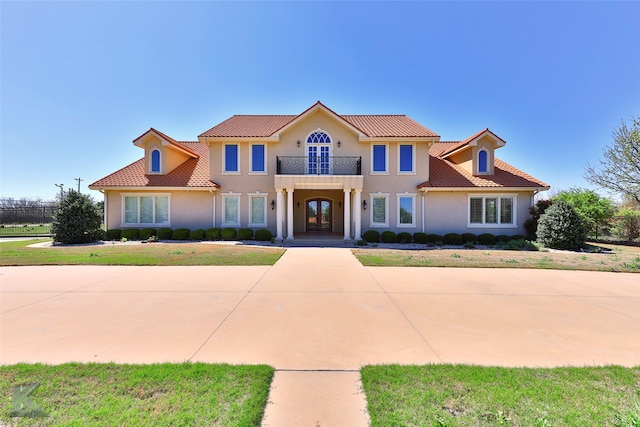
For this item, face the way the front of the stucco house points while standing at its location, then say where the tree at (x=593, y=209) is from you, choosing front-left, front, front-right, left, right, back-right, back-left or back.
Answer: left

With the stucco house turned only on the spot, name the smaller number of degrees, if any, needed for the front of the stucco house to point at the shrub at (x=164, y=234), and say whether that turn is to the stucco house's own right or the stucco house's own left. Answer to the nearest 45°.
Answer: approximately 90° to the stucco house's own right

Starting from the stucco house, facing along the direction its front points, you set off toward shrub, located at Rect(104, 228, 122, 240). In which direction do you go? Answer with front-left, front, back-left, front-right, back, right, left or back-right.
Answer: right

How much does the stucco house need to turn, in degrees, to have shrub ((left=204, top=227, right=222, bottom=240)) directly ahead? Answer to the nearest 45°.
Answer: approximately 90° to its right

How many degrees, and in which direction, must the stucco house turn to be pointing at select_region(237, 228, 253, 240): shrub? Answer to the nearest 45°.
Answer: approximately 90° to its right

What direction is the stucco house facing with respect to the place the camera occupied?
facing the viewer

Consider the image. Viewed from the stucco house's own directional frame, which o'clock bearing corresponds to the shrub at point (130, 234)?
The shrub is roughly at 3 o'clock from the stucco house.

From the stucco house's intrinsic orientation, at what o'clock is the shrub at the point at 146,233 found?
The shrub is roughly at 3 o'clock from the stucco house.

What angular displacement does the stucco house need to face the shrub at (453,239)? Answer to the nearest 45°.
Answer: approximately 90° to its left

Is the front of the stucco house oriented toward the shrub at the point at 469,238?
no

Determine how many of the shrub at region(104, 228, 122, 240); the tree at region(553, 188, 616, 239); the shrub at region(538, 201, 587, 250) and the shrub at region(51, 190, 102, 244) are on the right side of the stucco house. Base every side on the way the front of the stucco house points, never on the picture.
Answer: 2

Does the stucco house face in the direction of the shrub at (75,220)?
no

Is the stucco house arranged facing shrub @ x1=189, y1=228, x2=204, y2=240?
no

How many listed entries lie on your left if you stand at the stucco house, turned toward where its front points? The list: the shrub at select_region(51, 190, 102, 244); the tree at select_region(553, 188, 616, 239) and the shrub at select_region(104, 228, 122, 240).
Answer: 1
